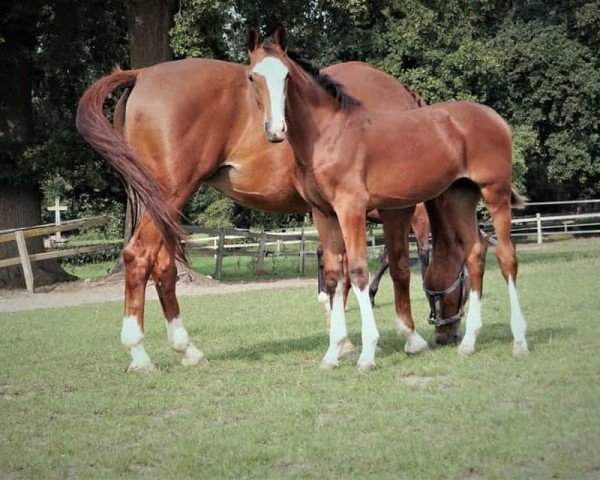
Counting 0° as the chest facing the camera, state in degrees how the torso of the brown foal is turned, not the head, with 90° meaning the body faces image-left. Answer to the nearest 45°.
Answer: approximately 45°

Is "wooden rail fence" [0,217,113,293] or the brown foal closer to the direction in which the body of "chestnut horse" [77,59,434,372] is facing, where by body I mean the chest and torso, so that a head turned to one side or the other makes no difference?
the brown foal

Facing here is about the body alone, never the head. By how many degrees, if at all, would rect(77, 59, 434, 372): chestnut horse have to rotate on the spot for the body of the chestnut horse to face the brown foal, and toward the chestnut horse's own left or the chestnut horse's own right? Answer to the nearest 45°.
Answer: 0° — it already faces it

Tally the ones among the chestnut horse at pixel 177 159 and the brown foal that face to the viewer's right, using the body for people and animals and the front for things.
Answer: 1

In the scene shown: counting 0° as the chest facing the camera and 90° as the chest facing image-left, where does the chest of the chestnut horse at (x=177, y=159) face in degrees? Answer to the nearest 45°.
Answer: approximately 270°

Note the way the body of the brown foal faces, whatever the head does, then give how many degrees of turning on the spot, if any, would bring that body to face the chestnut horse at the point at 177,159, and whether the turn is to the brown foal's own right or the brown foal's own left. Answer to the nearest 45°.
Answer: approximately 45° to the brown foal's own right
